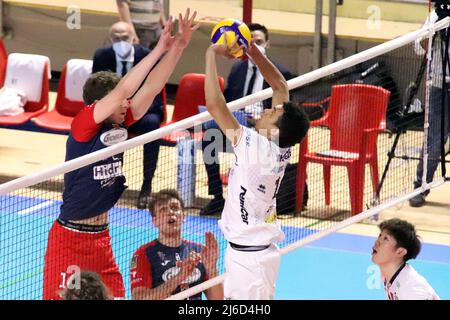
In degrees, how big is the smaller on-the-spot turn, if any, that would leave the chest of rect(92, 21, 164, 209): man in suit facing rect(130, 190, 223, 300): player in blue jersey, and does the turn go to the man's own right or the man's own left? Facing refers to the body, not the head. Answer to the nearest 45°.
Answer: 0° — they already face them

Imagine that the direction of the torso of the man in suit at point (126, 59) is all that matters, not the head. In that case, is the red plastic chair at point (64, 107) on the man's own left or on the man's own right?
on the man's own right

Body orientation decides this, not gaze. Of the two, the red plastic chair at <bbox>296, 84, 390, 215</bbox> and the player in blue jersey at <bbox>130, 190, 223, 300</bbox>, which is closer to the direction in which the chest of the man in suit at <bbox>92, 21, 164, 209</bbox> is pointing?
the player in blue jersey

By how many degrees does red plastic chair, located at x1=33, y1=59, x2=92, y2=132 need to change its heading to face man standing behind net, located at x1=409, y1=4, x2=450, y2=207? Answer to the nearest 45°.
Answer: approximately 90° to its left

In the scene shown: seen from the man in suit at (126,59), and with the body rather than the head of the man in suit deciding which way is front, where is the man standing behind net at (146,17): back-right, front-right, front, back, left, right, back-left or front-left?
back

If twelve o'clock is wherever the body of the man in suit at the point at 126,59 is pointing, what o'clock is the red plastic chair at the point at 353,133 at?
The red plastic chair is roughly at 10 o'clock from the man in suit.

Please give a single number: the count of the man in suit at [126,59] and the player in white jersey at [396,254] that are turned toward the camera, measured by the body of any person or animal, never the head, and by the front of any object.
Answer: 1

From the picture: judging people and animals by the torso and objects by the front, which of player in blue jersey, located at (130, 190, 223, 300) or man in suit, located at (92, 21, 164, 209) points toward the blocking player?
the man in suit

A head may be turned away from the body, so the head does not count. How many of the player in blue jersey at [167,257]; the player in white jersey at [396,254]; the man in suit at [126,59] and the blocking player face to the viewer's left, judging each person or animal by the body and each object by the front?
1
